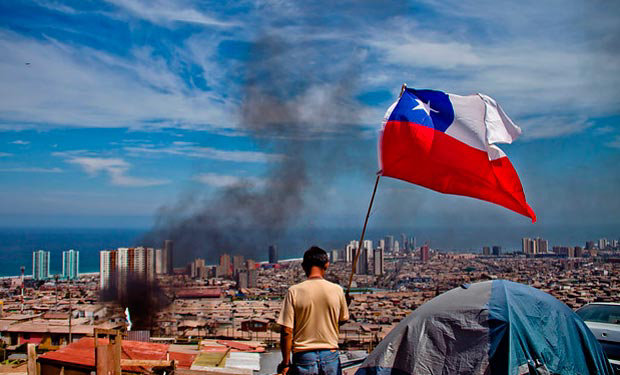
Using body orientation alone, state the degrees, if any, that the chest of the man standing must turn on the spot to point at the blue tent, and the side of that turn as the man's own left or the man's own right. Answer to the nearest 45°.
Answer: approximately 45° to the man's own right

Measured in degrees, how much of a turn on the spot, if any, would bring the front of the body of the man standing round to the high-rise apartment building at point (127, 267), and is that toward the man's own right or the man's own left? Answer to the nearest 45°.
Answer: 0° — they already face it

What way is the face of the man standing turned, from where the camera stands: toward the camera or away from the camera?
away from the camera

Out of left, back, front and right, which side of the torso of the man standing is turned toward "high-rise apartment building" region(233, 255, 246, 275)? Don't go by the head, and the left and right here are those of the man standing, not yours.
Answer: front

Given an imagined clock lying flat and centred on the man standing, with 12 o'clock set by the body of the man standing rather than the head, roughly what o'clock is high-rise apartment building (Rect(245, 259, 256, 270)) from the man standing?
The high-rise apartment building is roughly at 12 o'clock from the man standing.

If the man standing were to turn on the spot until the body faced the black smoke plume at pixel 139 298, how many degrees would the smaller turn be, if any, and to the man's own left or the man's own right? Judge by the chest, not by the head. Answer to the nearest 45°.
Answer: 0° — they already face it

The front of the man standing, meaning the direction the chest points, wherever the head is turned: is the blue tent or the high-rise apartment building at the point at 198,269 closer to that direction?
the high-rise apartment building

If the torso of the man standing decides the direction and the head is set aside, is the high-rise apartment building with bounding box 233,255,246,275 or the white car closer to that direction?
the high-rise apartment building

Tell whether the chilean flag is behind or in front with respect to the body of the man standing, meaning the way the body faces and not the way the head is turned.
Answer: in front

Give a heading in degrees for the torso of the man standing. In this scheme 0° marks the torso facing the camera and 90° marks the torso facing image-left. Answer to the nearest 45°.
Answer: approximately 180°

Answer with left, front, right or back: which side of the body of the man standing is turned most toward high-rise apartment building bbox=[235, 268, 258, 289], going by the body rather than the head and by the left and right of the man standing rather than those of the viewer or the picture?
front
